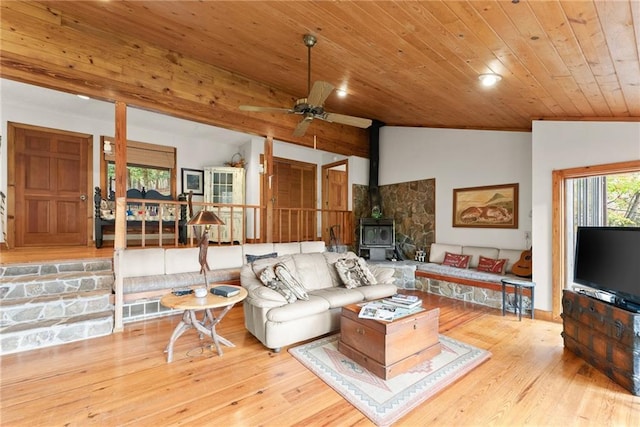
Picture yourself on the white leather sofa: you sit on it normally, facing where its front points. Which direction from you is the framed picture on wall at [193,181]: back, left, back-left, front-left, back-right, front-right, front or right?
back

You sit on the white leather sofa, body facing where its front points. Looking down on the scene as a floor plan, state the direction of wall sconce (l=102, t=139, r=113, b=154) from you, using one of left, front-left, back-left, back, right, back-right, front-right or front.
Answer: back

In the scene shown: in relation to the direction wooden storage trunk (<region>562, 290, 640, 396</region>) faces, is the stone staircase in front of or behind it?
in front

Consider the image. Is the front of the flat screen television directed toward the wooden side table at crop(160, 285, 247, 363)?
yes

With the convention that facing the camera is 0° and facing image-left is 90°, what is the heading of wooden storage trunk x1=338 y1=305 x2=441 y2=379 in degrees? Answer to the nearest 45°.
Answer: approximately 315°

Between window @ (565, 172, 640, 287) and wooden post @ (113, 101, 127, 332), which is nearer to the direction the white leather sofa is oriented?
the window

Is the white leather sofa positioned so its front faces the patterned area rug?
yes

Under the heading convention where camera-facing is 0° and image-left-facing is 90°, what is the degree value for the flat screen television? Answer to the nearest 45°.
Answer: approximately 45°

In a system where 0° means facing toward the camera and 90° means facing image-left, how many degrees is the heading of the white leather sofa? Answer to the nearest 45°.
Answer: approximately 315°

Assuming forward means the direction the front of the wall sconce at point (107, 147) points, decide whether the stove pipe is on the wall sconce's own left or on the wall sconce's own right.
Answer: on the wall sconce's own left

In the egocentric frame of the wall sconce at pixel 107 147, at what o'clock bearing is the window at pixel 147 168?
The window is roughly at 8 o'clock from the wall sconce.

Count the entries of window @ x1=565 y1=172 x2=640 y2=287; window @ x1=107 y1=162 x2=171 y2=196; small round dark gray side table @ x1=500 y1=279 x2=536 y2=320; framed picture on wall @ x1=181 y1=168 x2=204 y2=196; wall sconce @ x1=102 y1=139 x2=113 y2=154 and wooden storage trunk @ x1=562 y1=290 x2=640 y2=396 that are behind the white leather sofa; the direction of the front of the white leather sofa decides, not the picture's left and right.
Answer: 3

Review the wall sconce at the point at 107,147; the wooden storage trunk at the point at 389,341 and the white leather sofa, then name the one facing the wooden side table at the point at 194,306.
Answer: the wall sconce
